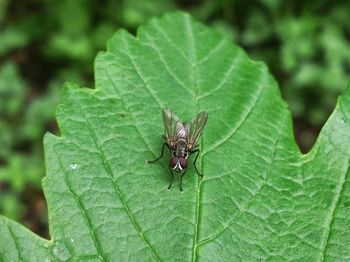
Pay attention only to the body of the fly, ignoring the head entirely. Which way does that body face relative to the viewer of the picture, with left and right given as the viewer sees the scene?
facing the viewer

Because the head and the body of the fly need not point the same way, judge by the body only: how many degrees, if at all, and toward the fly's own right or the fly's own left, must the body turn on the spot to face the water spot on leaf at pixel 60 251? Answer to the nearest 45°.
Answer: approximately 45° to the fly's own right
